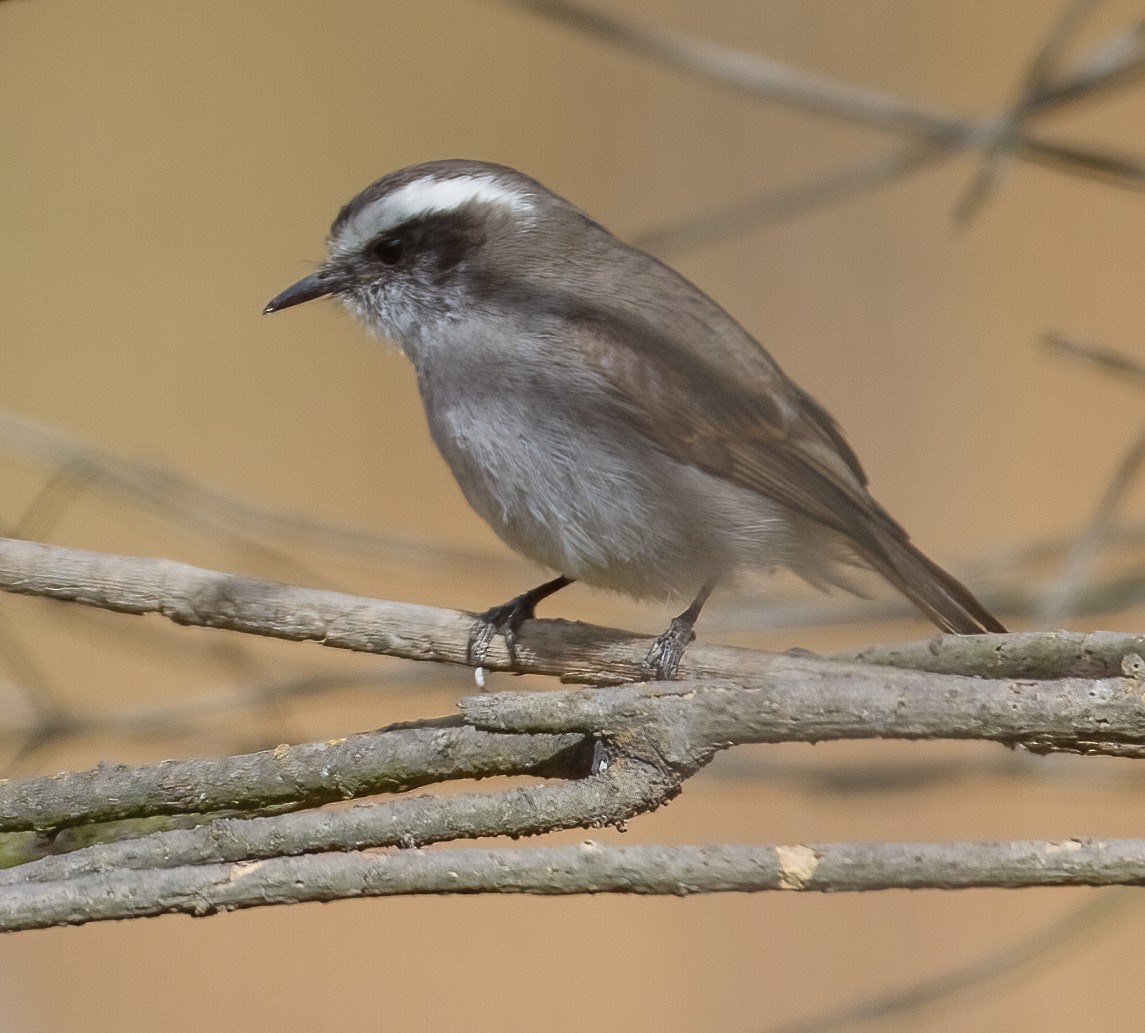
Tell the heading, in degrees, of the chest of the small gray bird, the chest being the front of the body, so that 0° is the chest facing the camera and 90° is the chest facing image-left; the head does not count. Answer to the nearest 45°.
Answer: approximately 90°

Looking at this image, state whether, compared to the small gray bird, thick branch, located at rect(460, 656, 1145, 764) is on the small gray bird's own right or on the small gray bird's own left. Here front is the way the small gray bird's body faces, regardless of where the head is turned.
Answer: on the small gray bird's own left
